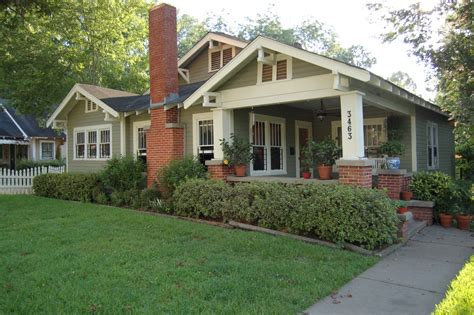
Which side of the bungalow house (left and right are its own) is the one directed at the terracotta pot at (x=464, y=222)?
left

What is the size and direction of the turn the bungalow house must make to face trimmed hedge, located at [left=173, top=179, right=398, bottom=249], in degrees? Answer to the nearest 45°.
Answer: approximately 45° to its left

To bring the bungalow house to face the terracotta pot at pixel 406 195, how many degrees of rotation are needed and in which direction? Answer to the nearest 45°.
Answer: approximately 90° to its left

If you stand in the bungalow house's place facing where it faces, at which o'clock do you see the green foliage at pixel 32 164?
The green foliage is roughly at 3 o'clock from the bungalow house.

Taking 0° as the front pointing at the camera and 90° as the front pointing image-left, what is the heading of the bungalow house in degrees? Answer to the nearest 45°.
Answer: approximately 45°

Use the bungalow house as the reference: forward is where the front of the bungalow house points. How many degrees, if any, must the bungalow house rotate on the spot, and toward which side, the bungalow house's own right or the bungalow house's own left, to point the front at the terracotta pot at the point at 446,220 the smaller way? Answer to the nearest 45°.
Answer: approximately 90° to the bungalow house's own left

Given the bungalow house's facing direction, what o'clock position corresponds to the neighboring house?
The neighboring house is roughly at 3 o'clock from the bungalow house.

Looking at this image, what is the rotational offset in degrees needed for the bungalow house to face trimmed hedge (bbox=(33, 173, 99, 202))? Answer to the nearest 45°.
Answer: approximately 45° to its right

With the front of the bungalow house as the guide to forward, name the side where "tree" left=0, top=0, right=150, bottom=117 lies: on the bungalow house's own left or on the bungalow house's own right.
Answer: on the bungalow house's own right
